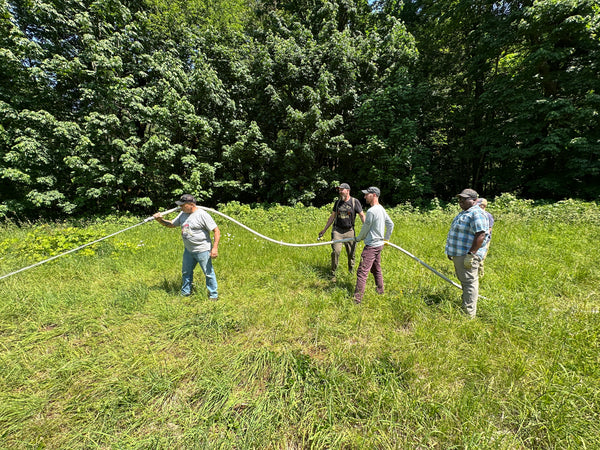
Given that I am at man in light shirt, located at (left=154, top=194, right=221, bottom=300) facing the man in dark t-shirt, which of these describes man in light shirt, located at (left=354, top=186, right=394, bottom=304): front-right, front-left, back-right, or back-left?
front-right

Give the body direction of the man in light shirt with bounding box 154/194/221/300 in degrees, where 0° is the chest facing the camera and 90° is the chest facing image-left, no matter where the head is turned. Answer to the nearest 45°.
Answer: approximately 45°

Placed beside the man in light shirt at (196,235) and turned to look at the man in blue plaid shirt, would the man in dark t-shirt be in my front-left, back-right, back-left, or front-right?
front-left

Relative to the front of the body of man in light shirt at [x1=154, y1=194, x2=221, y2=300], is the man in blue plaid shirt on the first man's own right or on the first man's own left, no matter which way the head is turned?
on the first man's own left

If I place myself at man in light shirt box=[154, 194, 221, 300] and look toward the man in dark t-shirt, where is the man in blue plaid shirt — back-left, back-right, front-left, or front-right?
front-right

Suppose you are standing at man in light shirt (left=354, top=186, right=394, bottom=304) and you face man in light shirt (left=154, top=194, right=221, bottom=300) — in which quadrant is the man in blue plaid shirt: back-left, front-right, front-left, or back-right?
back-left

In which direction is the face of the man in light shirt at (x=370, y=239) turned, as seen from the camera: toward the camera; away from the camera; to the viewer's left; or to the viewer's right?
to the viewer's left

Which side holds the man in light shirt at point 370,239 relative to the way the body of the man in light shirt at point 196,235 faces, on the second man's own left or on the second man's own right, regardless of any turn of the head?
on the second man's own left
